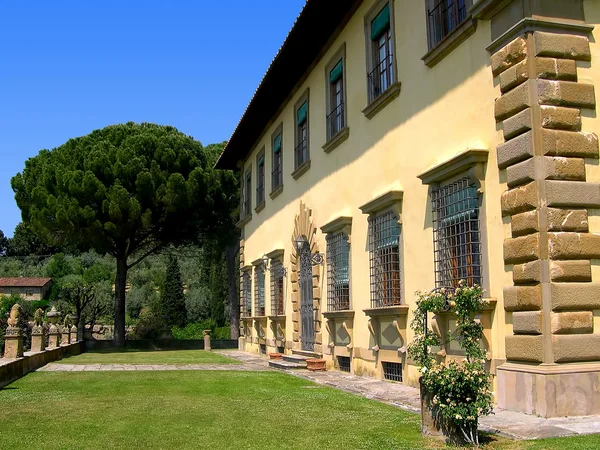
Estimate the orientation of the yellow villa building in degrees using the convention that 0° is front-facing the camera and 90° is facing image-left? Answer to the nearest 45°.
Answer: approximately 45°

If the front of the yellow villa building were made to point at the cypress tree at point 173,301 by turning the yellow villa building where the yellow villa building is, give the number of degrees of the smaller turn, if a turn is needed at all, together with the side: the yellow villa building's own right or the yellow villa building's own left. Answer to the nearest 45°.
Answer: approximately 90° to the yellow villa building's own right
